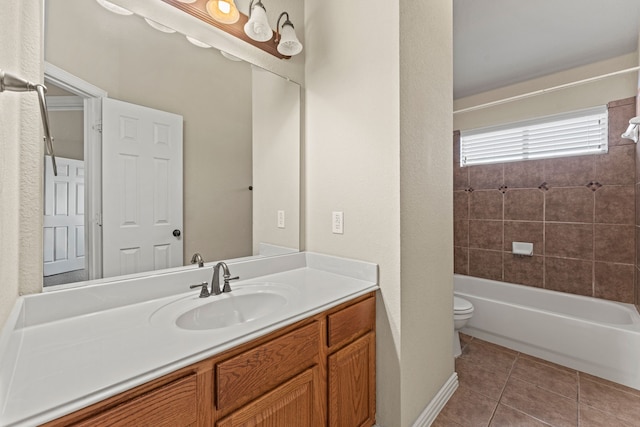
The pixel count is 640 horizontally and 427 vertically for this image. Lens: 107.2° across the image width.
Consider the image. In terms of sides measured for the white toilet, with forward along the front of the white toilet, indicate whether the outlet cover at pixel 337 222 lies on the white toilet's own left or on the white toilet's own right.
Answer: on the white toilet's own right

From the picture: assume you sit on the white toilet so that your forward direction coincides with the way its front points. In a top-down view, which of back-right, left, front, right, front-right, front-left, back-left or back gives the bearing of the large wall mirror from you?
back-right

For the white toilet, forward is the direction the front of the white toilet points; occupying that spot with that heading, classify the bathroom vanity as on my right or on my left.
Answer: on my right

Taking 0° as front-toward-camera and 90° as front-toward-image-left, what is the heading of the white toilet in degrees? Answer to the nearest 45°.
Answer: approximately 270°
